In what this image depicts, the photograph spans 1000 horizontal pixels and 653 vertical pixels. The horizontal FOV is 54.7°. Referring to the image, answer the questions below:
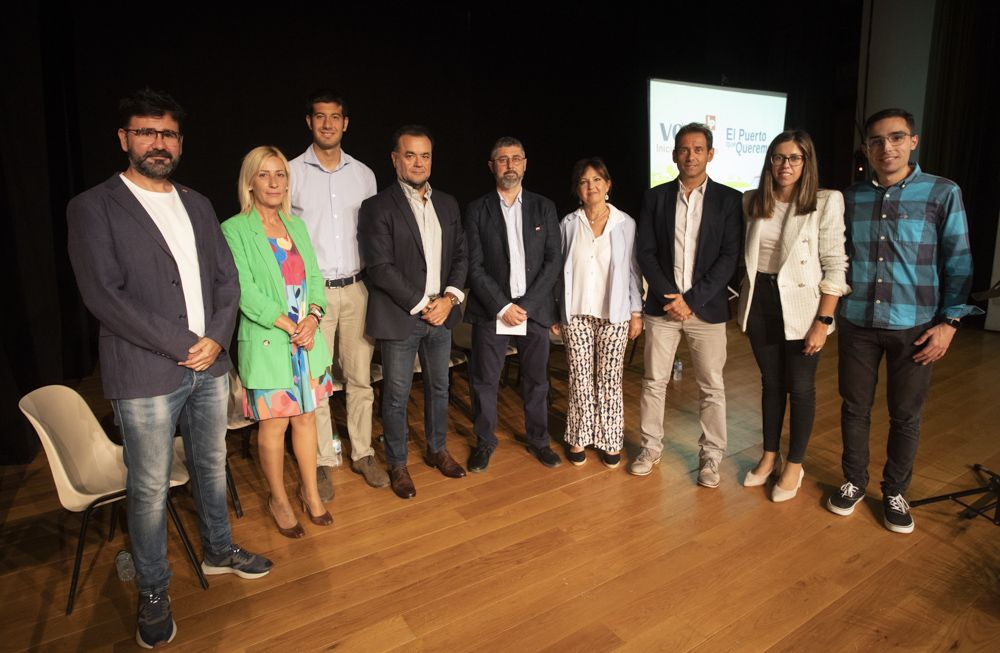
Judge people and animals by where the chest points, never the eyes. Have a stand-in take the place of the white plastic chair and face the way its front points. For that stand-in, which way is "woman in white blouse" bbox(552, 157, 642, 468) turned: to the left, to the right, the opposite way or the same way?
to the right

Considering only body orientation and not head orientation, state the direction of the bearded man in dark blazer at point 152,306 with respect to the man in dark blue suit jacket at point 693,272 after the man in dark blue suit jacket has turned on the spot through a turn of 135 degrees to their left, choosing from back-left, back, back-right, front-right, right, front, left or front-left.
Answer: back

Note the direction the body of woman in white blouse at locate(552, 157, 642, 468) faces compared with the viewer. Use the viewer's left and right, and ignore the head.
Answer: facing the viewer

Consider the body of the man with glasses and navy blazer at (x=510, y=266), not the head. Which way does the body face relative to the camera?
toward the camera

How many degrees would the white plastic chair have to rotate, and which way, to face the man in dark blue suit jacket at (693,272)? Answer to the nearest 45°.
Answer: approximately 45° to its left

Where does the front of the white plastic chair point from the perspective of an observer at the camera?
facing the viewer and to the right of the viewer

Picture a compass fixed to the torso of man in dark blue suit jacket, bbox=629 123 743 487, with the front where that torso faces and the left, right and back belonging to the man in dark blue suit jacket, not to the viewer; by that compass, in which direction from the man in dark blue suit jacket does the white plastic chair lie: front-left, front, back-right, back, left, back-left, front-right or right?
front-right

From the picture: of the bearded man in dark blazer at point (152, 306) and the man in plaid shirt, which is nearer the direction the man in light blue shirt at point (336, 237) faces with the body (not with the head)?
the bearded man in dark blazer
